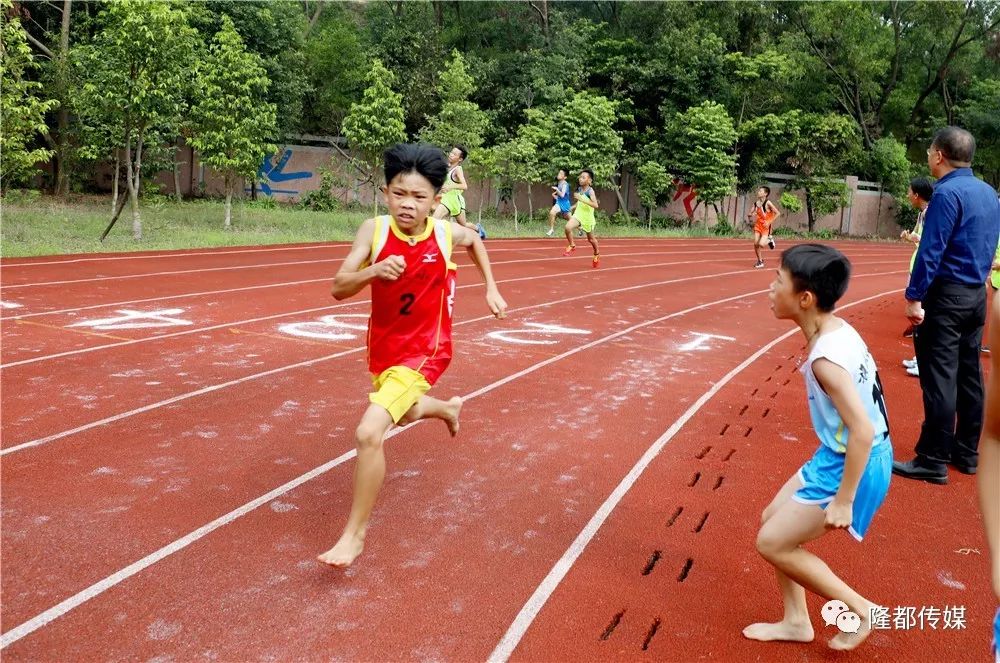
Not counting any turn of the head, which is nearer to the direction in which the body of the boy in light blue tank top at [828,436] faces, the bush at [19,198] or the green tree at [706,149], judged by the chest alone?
the bush

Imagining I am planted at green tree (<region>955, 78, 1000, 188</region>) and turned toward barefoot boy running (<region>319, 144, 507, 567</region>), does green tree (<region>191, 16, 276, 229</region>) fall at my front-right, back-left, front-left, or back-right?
front-right

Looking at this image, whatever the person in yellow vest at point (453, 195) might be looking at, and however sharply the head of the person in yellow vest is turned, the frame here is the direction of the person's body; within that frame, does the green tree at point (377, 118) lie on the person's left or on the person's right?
on the person's right

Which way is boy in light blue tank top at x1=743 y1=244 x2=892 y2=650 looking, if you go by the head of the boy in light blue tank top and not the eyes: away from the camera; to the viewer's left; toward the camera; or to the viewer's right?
to the viewer's left

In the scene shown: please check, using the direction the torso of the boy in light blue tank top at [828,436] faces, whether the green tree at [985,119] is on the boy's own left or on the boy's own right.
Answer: on the boy's own right

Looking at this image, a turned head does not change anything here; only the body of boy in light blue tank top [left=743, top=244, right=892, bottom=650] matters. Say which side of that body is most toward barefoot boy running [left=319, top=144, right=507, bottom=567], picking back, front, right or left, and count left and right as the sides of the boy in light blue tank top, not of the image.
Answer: front

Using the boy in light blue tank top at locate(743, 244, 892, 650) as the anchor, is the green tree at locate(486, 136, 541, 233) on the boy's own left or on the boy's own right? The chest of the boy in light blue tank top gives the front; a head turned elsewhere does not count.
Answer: on the boy's own right

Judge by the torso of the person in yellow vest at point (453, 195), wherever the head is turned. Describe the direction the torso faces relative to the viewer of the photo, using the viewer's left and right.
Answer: facing the viewer and to the left of the viewer

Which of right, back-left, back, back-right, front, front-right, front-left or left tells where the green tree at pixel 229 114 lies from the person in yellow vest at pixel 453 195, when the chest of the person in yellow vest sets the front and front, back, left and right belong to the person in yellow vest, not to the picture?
right

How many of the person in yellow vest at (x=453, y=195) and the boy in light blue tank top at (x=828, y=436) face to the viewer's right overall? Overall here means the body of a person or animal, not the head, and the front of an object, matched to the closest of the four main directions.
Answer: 0

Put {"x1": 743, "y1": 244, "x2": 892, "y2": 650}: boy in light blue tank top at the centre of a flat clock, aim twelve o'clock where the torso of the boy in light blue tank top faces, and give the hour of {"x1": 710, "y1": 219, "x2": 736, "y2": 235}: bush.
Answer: The bush is roughly at 3 o'clock from the boy in light blue tank top.

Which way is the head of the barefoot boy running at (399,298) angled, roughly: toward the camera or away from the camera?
toward the camera

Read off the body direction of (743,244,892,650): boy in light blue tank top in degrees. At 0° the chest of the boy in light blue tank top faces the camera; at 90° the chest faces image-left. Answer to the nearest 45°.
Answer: approximately 90°

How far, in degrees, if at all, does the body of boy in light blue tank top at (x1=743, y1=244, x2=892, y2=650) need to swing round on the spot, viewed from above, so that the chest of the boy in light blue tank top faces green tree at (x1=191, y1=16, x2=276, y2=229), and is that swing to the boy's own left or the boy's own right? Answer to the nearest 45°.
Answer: approximately 45° to the boy's own right

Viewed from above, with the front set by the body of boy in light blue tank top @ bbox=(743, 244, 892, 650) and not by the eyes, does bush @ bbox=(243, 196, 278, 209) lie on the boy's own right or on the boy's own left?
on the boy's own right
